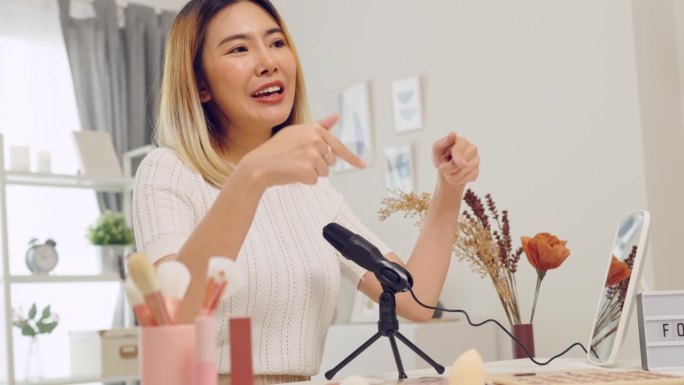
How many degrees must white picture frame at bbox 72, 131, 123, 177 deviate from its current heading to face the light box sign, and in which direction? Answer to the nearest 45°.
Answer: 0° — it already faces it

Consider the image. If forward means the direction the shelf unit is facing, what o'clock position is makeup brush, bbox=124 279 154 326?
The makeup brush is roughly at 12 o'clock from the shelf unit.

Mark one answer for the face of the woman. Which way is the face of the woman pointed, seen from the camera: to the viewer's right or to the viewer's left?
to the viewer's right

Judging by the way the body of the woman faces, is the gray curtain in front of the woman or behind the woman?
behind

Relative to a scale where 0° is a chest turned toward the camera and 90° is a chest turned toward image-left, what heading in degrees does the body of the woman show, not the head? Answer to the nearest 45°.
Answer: approximately 315°

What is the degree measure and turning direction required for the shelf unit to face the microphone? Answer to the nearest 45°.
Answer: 0° — it already faces it

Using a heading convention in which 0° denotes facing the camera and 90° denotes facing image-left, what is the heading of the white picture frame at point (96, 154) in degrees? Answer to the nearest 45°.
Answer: approximately 0°

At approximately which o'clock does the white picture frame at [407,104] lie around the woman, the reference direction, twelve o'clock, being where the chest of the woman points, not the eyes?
The white picture frame is roughly at 8 o'clock from the woman.

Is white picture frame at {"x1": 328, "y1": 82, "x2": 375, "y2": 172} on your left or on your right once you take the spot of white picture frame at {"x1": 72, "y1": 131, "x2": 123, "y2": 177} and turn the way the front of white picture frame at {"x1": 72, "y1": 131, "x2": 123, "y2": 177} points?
on your left
